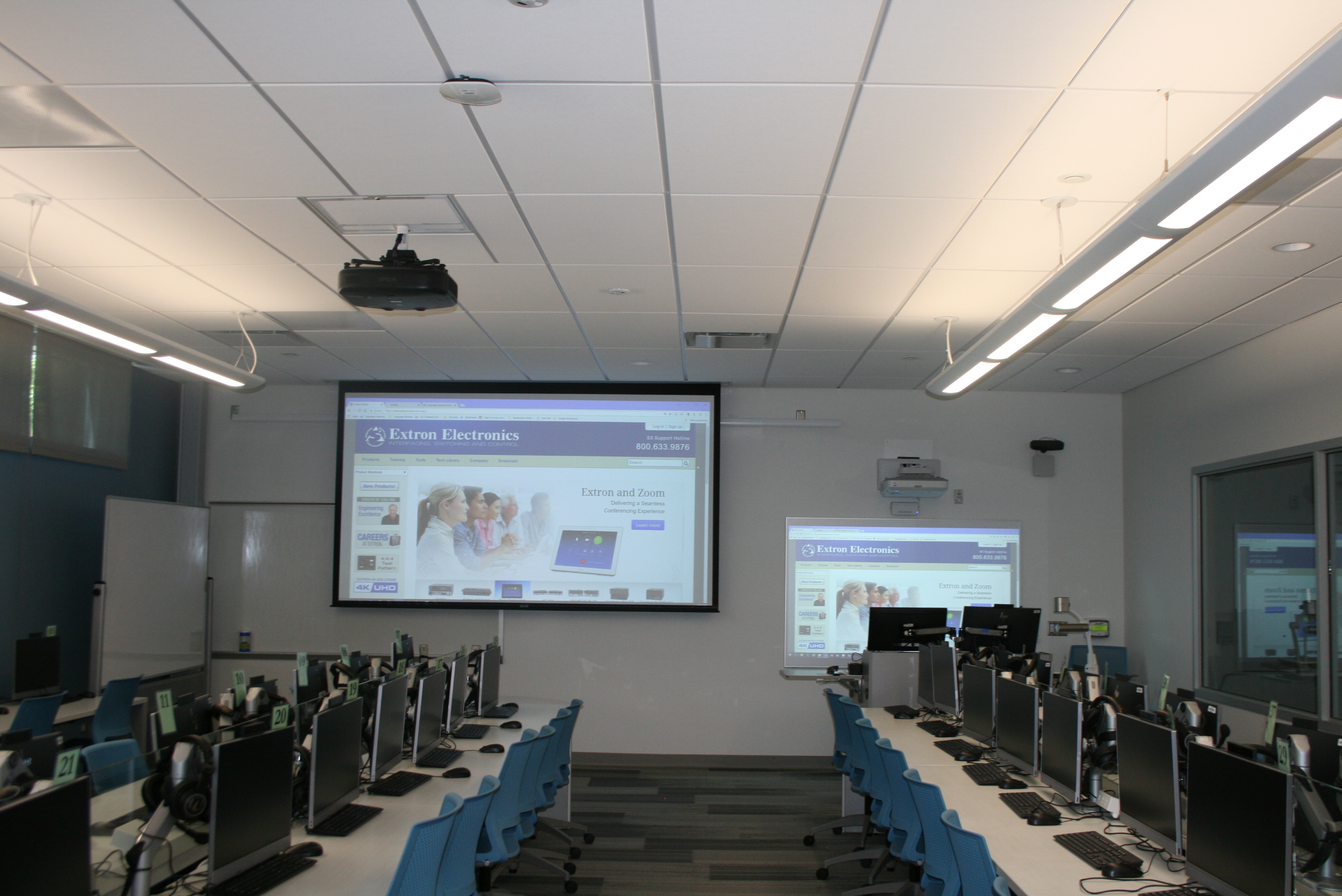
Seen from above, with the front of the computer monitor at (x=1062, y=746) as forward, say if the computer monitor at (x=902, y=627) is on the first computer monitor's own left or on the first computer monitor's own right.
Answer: on the first computer monitor's own right

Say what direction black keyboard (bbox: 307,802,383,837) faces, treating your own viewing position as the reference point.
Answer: facing to the right of the viewer

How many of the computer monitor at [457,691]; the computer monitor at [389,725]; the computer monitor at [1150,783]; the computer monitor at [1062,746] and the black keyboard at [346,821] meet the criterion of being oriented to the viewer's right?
3

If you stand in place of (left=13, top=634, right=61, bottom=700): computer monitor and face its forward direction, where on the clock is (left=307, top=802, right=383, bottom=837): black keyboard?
The black keyboard is roughly at 1 o'clock from the computer monitor.

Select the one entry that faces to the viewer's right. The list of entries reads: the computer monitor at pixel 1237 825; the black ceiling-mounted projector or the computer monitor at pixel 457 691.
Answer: the computer monitor at pixel 457 691

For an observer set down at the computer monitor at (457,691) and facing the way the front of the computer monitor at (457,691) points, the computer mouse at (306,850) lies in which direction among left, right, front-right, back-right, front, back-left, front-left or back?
right

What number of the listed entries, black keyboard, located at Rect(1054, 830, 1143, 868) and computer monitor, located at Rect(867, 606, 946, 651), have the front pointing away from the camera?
1

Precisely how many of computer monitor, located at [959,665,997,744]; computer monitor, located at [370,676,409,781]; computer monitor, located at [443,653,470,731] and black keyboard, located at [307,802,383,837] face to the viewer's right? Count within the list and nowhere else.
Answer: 3

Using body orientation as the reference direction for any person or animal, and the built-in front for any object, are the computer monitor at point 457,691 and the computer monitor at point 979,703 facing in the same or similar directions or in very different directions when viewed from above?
very different directions

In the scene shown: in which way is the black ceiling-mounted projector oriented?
away from the camera

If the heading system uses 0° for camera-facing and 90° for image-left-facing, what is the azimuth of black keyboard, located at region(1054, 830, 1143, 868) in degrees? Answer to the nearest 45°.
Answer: approximately 90°

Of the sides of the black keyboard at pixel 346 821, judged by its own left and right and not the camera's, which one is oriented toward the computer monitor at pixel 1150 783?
front

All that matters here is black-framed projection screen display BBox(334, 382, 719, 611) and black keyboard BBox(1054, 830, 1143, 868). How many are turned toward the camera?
1
